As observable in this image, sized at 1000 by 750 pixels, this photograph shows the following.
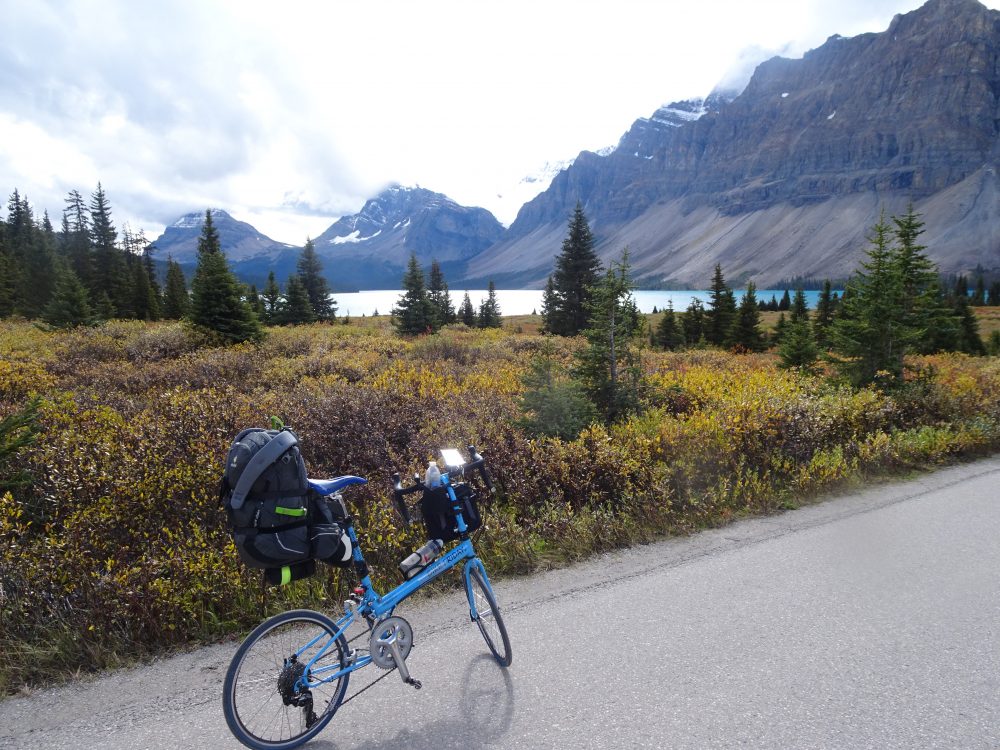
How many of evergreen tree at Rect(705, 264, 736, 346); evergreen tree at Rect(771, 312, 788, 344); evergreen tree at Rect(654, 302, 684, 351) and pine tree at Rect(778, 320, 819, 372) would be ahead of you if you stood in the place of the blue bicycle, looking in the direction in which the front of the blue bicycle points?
4

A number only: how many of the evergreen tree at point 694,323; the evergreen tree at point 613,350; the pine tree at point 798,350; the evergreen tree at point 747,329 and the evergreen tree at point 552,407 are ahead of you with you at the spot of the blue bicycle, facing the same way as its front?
5

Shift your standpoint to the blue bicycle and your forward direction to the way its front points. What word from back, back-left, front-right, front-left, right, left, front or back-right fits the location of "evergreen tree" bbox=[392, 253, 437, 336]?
front-left

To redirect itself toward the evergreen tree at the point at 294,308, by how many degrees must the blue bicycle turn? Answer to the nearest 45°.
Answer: approximately 45° to its left

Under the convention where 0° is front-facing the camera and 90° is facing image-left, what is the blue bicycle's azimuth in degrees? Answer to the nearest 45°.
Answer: approximately 225°

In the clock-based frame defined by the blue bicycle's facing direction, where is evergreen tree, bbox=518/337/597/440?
The evergreen tree is roughly at 12 o'clock from the blue bicycle.

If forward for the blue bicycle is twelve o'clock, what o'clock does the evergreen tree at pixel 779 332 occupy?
The evergreen tree is roughly at 12 o'clock from the blue bicycle.

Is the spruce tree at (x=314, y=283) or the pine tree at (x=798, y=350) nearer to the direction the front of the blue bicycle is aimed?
the pine tree

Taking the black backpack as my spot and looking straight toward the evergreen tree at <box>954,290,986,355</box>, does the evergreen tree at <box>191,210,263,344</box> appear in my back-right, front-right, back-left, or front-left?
front-left

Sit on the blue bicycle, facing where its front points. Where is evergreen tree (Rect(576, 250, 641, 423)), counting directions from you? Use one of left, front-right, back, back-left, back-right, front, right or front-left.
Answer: front

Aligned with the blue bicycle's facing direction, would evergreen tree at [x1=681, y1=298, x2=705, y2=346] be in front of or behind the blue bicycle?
in front

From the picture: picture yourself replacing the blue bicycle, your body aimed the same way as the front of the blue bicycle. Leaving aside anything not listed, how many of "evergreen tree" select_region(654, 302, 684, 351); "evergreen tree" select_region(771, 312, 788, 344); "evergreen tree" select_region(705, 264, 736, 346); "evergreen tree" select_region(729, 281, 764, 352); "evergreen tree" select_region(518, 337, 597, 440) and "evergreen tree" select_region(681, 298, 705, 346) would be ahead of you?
6

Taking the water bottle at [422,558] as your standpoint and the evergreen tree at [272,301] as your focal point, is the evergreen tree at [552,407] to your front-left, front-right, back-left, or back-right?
front-right

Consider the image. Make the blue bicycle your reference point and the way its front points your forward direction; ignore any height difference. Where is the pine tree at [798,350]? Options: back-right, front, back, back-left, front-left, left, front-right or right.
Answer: front
